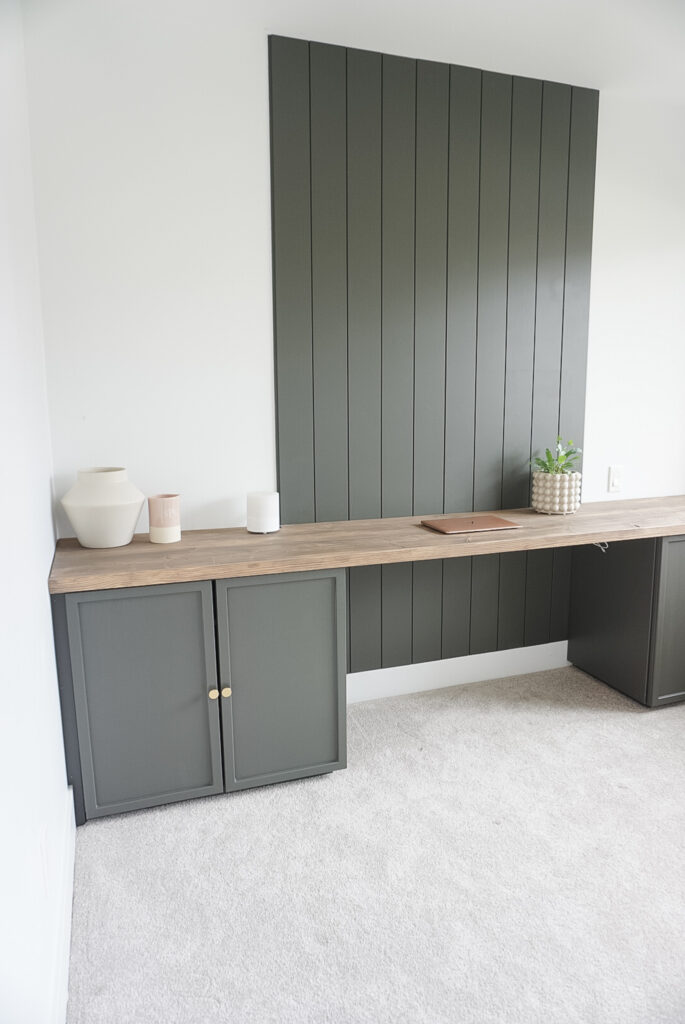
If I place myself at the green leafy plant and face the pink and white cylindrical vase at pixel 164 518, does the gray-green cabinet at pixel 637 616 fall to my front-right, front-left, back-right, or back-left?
back-left

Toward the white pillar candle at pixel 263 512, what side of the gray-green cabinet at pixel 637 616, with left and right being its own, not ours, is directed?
right

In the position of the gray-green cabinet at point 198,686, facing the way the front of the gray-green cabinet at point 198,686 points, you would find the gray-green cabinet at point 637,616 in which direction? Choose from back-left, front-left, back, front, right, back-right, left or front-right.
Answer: left

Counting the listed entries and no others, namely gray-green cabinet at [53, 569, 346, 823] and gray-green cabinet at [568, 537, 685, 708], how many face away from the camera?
0

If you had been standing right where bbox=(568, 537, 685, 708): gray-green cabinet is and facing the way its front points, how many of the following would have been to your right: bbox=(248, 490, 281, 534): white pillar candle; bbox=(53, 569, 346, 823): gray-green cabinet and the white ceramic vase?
3

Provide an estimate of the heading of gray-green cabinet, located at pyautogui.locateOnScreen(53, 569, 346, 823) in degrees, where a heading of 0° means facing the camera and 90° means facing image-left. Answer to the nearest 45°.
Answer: approximately 0°

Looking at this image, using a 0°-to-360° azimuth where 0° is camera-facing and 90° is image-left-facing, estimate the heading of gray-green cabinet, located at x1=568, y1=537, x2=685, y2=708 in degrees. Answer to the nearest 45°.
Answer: approximately 315°

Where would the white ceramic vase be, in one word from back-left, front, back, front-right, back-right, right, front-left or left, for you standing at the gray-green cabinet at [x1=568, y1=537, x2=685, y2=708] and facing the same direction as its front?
right

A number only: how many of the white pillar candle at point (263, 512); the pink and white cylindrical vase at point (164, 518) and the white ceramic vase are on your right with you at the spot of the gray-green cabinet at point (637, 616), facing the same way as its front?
3

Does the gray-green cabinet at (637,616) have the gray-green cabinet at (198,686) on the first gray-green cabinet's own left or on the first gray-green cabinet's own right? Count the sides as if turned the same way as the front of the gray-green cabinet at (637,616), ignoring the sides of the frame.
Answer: on the first gray-green cabinet's own right
